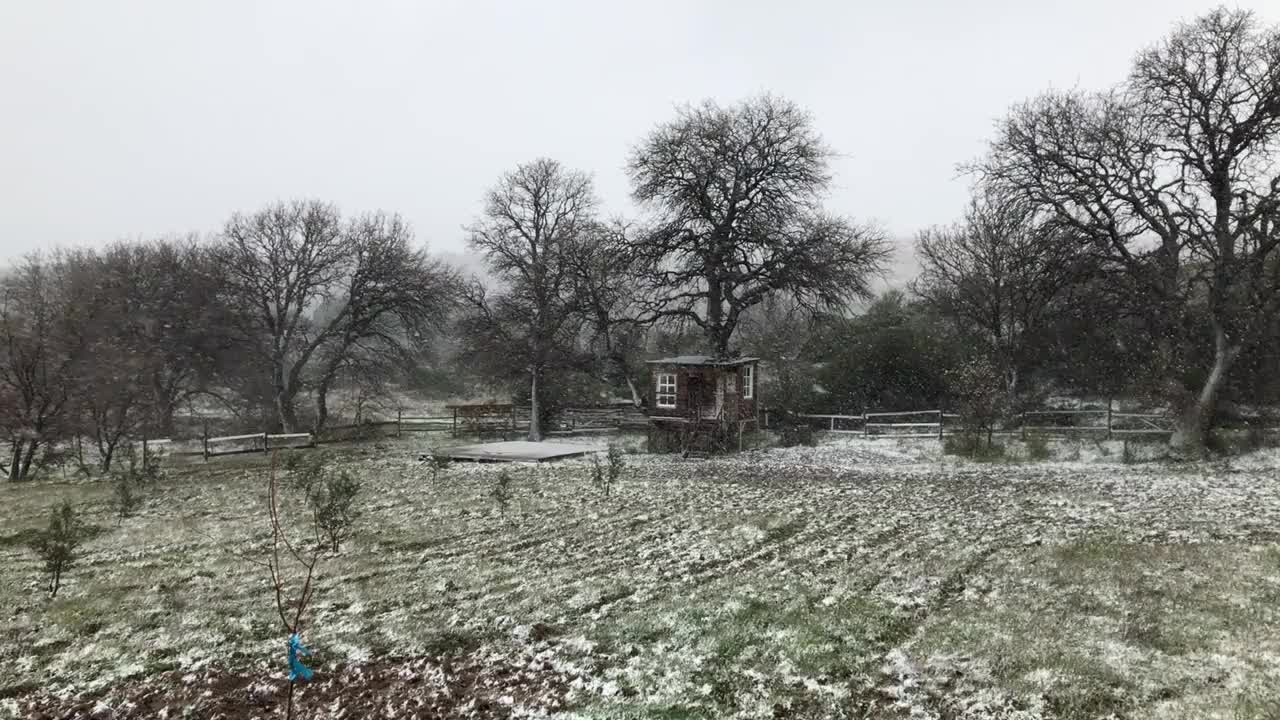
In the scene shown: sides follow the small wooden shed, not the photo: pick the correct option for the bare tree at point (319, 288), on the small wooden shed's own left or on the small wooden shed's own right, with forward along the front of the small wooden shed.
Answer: on the small wooden shed's own right

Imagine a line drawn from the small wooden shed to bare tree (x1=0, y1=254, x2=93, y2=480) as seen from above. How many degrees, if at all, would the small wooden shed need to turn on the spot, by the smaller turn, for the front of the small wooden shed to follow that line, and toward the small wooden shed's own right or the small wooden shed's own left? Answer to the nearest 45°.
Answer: approximately 90° to the small wooden shed's own right

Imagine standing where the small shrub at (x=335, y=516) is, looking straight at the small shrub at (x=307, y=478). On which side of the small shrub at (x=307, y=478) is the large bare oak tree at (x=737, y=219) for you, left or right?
right

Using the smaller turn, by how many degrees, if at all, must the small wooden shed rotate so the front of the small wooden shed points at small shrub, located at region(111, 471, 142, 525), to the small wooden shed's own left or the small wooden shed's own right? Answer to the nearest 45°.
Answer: approximately 45° to the small wooden shed's own right

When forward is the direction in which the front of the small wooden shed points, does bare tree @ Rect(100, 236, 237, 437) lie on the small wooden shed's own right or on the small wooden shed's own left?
on the small wooden shed's own right

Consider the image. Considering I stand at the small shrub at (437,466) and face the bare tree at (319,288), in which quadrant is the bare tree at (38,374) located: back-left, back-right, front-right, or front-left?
front-left

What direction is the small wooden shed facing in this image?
toward the camera

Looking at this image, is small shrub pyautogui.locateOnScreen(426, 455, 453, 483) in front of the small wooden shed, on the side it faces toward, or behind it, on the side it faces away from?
in front

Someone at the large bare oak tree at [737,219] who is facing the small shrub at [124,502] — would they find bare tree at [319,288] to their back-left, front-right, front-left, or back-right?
front-right

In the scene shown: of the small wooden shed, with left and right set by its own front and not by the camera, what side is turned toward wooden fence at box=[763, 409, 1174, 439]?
left

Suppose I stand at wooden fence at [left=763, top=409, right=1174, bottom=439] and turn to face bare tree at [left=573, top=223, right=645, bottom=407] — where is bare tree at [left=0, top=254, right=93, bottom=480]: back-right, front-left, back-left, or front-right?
front-left

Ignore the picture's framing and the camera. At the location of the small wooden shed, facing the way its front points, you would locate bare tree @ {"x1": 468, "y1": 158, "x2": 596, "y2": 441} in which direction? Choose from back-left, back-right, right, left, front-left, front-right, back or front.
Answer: back-right

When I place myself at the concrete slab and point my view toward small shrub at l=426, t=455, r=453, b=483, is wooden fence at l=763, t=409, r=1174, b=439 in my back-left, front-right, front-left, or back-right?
back-left

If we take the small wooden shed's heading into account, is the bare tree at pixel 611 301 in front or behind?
behind

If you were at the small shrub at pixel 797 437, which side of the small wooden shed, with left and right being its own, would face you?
left
